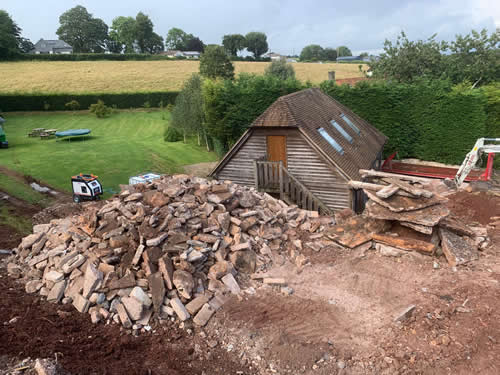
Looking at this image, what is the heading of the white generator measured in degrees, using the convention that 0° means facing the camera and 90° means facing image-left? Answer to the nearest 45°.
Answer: approximately 315°

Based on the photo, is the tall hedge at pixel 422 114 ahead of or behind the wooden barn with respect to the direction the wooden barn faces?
behind

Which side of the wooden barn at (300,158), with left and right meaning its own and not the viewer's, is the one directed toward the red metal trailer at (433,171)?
left

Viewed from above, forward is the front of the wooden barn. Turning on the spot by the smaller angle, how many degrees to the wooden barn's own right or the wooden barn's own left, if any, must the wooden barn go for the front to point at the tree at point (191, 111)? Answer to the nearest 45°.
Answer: approximately 90° to the wooden barn's own right

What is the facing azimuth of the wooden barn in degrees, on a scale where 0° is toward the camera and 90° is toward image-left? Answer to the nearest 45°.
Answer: approximately 45°

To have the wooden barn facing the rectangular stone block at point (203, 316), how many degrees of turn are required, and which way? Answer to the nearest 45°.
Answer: approximately 45° to its left

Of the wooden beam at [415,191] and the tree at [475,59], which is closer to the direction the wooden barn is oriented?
the wooden beam
